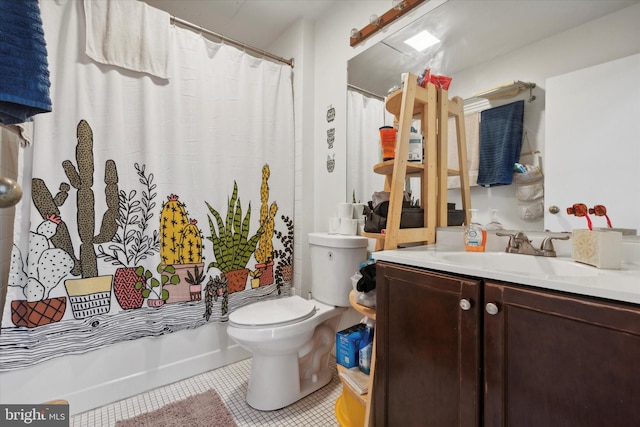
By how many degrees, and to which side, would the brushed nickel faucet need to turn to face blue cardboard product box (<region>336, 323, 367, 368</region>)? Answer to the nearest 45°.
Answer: approximately 45° to its right

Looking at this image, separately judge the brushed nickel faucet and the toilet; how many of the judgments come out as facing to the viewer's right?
0

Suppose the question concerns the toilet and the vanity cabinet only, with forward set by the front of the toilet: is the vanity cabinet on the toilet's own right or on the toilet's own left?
on the toilet's own left

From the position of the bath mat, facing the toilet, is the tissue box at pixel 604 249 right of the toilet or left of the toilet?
right

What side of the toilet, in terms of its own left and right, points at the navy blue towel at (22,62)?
front

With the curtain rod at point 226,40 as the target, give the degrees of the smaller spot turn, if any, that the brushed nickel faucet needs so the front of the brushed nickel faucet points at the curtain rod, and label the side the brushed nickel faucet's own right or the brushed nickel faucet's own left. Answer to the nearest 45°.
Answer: approximately 45° to the brushed nickel faucet's own right

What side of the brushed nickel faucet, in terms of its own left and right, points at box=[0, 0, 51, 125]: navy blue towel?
front

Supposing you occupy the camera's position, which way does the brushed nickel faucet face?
facing the viewer and to the left of the viewer

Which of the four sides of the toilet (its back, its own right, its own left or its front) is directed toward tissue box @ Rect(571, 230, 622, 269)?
left

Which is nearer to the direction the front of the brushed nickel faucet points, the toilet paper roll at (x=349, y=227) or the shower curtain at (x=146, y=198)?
the shower curtain

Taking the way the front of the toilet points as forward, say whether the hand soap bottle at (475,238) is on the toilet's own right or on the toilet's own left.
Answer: on the toilet's own left

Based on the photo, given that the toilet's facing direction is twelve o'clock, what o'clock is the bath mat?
The bath mat is roughly at 1 o'clock from the toilet.
